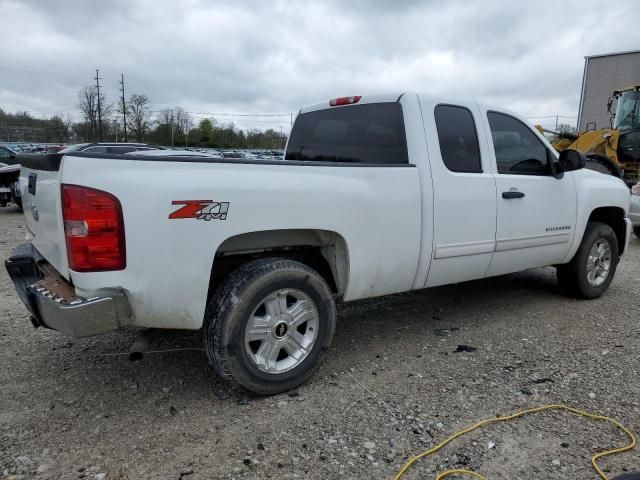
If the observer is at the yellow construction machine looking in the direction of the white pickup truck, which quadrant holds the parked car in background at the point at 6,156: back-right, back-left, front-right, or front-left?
front-right

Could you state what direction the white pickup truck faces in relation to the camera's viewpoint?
facing away from the viewer and to the right of the viewer

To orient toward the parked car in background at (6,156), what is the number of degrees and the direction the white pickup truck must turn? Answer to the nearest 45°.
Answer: approximately 90° to its left

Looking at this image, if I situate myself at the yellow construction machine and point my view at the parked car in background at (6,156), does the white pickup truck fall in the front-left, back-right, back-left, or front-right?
front-left

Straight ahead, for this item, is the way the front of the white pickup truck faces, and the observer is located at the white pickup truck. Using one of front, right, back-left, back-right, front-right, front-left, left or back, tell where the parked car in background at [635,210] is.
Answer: front

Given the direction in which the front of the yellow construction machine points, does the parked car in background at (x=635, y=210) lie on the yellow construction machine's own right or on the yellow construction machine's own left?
on the yellow construction machine's own left

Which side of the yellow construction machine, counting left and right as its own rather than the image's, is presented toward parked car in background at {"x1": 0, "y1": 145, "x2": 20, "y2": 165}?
front

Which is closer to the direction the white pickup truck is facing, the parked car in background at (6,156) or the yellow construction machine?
the yellow construction machine

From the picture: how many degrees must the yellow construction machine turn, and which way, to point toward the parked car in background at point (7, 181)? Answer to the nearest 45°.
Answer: approximately 45° to its left

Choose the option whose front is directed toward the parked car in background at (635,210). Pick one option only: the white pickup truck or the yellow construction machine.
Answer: the white pickup truck

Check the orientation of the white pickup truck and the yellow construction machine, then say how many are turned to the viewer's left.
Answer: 1

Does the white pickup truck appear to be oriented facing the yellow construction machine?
yes

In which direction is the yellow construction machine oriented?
to the viewer's left

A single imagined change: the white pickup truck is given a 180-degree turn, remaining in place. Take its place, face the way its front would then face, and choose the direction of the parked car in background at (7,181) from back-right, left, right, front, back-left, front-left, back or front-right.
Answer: right

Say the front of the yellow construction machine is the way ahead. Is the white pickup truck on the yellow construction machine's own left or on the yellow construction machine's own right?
on the yellow construction machine's own left
